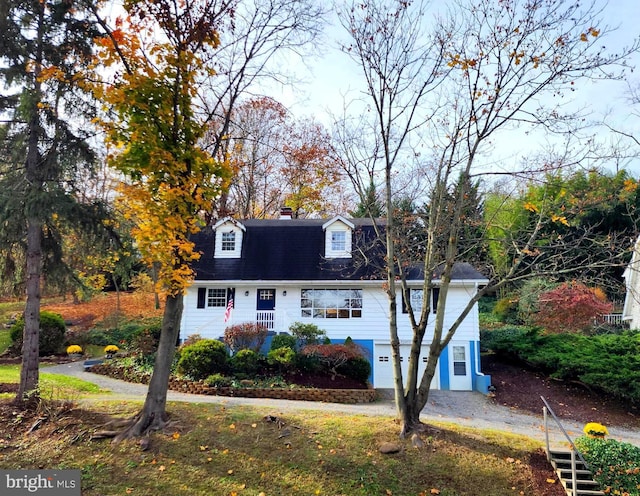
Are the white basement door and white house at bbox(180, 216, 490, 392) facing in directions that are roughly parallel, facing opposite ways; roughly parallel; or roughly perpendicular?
roughly parallel

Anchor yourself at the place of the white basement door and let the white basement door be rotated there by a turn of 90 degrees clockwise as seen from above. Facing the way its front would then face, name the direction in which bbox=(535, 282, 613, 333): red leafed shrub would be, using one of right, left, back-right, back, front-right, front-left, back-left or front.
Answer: back-right

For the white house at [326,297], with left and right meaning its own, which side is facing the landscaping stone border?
front

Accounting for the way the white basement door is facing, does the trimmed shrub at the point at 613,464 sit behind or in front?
in front

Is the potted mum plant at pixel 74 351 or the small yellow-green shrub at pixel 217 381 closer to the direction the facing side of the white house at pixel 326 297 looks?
the small yellow-green shrub

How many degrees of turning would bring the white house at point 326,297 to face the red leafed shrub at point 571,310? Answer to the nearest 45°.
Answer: approximately 90° to its left

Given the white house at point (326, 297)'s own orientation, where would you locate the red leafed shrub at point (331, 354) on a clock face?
The red leafed shrub is roughly at 12 o'clock from the white house.

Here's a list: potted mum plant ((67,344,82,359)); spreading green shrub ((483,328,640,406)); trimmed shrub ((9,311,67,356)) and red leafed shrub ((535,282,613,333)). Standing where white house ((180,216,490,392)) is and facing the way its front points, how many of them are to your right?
2

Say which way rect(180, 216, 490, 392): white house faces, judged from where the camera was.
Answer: facing the viewer

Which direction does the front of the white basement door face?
toward the camera

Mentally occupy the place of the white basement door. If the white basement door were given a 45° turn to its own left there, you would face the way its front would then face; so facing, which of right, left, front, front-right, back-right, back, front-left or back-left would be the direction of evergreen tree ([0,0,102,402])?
right

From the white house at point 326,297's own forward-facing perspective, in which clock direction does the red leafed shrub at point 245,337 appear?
The red leafed shrub is roughly at 2 o'clock from the white house.
